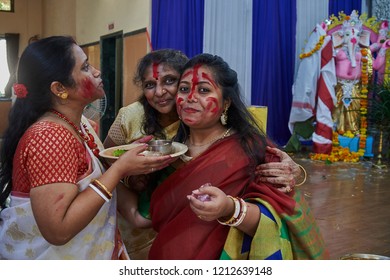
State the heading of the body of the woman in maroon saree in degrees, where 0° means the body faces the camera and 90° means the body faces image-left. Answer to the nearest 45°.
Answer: approximately 45°

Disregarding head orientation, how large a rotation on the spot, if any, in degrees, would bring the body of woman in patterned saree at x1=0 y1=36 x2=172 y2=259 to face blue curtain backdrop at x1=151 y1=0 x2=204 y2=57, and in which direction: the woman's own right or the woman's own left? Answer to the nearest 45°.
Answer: approximately 90° to the woman's own left

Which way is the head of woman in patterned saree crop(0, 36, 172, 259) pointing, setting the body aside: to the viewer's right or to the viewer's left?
to the viewer's right

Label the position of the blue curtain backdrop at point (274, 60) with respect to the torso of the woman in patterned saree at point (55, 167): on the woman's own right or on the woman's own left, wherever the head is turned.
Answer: on the woman's own left

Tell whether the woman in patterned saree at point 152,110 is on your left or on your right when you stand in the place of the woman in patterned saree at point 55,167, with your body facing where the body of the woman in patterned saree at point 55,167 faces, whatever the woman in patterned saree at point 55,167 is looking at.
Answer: on your left

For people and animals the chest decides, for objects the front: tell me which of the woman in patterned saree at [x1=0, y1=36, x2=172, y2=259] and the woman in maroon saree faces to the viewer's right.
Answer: the woman in patterned saree

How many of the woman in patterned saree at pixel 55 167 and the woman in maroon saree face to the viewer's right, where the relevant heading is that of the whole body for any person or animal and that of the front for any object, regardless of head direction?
1

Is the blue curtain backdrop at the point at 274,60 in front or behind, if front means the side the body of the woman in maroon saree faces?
behind

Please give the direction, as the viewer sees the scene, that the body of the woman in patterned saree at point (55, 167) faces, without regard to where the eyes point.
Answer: to the viewer's right
